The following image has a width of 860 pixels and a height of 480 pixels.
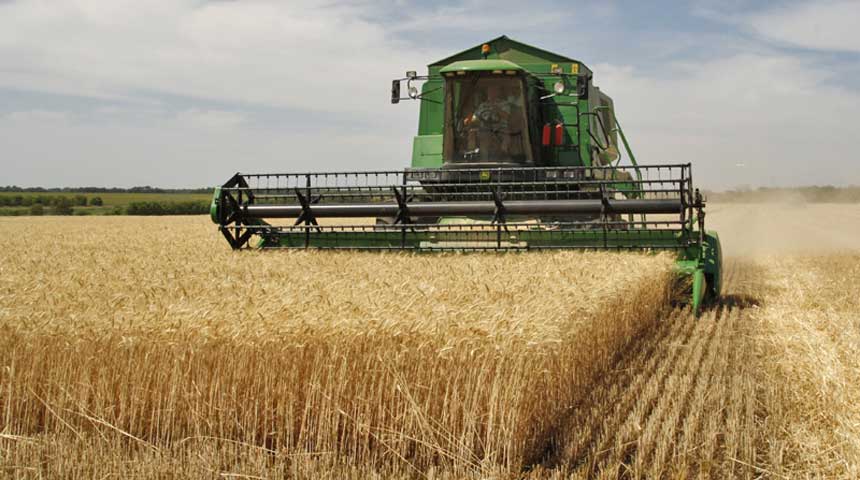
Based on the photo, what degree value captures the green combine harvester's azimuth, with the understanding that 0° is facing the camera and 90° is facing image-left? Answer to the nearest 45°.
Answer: approximately 0°
